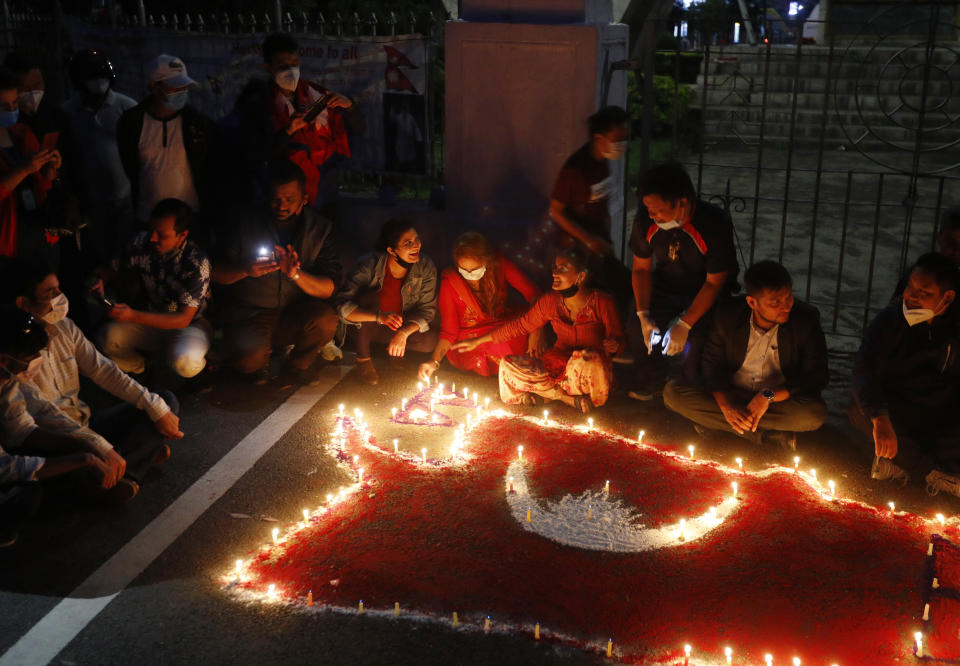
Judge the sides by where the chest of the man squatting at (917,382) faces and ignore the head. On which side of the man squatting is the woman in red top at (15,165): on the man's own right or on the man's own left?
on the man's own right

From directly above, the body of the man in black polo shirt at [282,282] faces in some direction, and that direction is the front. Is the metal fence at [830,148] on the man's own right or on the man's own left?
on the man's own left

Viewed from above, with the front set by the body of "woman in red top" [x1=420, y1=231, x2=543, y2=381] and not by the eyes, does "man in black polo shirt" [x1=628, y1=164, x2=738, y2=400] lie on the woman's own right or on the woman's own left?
on the woman's own left

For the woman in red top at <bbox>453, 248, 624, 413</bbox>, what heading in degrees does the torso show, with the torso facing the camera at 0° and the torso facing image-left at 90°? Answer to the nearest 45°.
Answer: approximately 45°

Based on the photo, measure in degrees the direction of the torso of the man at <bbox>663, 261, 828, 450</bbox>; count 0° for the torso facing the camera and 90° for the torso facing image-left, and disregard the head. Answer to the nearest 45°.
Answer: approximately 0°

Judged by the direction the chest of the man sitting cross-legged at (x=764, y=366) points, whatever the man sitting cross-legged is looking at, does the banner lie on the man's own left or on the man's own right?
on the man's own right

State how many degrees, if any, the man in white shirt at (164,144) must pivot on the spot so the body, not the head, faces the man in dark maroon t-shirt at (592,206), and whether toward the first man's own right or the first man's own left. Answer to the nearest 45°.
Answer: approximately 90° to the first man's own left

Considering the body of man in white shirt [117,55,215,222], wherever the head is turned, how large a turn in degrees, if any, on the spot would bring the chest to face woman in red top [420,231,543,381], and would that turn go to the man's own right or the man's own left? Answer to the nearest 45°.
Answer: approximately 45° to the man's own left

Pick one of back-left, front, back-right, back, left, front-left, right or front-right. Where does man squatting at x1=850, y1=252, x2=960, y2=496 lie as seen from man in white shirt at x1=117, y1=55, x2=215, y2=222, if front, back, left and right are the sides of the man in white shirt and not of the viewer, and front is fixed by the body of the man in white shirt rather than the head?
front-left

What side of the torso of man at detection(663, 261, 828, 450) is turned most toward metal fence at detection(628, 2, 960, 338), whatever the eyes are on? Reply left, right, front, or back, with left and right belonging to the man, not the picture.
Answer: back

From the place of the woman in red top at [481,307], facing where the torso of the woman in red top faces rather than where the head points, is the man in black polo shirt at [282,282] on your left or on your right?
on your right
